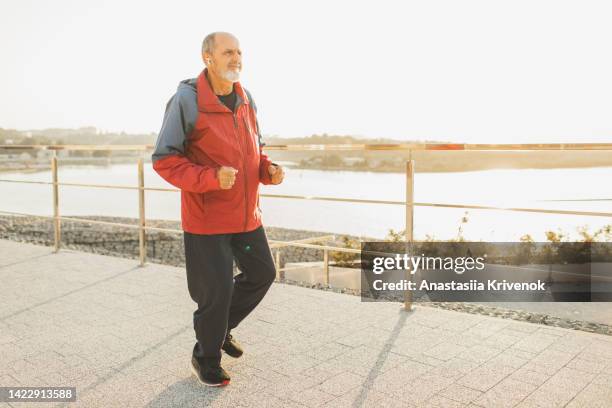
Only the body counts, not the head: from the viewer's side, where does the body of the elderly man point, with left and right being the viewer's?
facing the viewer and to the right of the viewer
